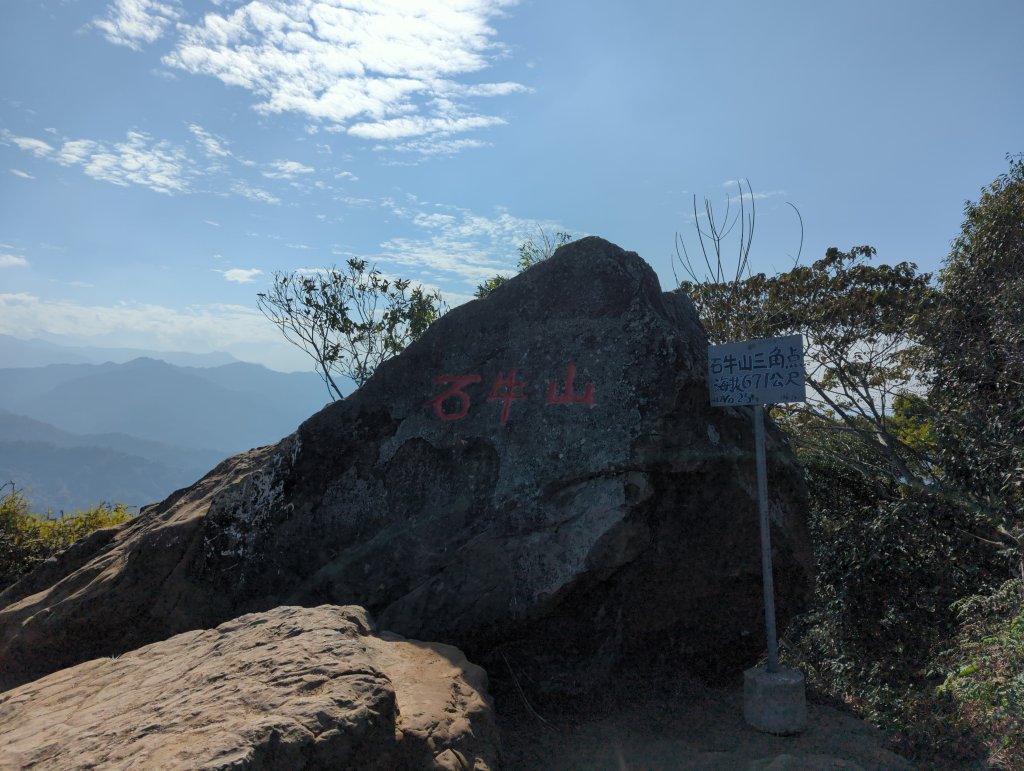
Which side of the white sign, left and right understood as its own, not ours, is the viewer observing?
front

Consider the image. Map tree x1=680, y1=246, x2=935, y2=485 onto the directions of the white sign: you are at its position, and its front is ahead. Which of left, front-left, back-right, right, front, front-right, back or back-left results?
back

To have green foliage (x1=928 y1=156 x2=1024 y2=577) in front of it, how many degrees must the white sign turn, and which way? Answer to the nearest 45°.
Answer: approximately 135° to its left

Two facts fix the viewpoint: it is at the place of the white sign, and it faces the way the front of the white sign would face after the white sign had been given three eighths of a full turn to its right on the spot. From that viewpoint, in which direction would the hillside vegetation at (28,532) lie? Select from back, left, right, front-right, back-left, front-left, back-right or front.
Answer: front-left

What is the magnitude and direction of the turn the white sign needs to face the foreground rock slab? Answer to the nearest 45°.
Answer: approximately 45° to its right
